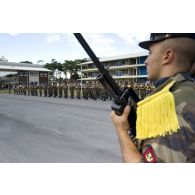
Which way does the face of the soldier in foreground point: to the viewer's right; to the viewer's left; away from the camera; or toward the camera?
to the viewer's left

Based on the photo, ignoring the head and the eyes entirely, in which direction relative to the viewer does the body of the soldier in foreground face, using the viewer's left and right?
facing away from the viewer and to the left of the viewer
